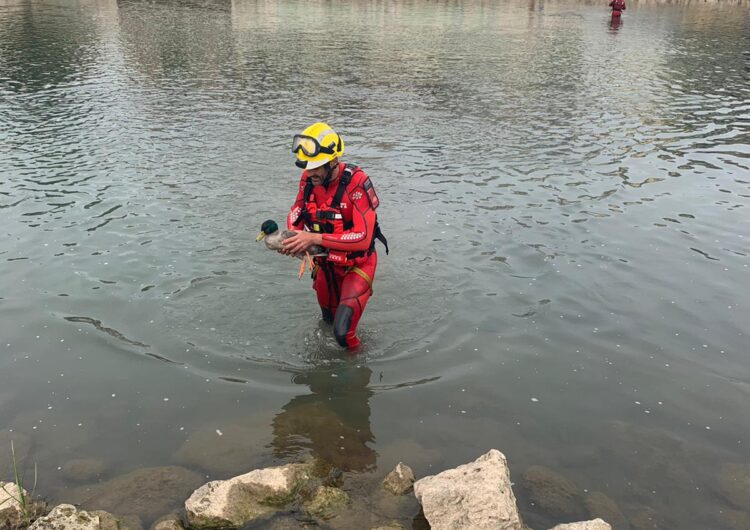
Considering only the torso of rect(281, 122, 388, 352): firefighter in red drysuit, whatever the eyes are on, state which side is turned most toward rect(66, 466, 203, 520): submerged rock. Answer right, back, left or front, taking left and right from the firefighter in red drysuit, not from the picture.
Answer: front

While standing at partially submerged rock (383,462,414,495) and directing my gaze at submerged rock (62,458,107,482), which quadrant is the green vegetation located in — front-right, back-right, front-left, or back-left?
front-left

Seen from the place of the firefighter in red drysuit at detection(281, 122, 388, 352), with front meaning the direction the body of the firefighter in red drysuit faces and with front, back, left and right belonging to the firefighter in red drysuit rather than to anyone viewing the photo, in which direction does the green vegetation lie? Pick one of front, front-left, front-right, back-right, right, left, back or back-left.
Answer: front

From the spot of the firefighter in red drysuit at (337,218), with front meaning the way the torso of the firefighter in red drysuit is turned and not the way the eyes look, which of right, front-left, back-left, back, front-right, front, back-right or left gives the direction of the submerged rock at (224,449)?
front

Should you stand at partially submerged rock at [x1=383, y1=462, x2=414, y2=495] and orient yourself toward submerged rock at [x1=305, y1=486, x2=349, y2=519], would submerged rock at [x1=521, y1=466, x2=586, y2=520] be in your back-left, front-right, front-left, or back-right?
back-left

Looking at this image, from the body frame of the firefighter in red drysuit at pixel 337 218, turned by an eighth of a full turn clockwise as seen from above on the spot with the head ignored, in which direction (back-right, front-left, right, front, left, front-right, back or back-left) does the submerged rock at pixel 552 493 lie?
back-left

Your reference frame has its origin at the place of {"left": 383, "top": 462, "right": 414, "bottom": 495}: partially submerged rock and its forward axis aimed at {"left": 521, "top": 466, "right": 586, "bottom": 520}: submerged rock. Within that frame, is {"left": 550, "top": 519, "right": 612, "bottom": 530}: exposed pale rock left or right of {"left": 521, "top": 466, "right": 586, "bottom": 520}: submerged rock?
right

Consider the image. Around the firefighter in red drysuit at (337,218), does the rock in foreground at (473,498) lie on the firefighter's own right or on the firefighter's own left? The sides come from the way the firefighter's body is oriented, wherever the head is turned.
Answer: on the firefighter's own left

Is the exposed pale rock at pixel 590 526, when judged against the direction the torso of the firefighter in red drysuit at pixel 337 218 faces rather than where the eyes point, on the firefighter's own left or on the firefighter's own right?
on the firefighter's own left

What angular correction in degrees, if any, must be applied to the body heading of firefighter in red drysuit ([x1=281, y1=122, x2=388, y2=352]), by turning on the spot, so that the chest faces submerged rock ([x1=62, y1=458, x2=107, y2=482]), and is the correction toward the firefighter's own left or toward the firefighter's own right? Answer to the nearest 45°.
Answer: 0° — they already face it

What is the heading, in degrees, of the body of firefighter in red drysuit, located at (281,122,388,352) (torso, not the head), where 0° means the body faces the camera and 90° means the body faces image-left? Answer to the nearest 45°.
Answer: approximately 45°

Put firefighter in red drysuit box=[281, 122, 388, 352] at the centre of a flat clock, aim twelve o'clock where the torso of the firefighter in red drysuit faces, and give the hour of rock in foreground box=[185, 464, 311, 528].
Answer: The rock in foreground is roughly at 11 o'clock from the firefighter in red drysuit.

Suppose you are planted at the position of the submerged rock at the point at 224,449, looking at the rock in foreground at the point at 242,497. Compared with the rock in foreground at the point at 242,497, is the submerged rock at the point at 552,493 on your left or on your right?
left

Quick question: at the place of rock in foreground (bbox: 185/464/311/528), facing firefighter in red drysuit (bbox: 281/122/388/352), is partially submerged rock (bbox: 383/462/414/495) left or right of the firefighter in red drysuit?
right
